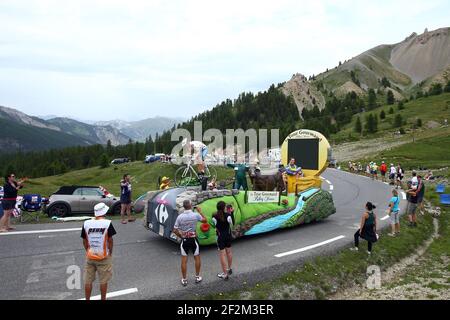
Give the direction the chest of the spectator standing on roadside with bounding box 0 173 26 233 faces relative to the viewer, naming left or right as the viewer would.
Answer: facing to the right of the viewer

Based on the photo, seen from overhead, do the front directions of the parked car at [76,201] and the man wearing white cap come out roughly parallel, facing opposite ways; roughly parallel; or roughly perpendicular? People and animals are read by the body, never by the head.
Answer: roughly perpendicular

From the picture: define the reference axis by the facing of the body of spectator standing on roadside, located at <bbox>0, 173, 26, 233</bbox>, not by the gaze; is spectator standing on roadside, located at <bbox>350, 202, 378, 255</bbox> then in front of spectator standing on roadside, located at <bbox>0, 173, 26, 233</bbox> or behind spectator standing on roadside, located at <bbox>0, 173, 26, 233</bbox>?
in front

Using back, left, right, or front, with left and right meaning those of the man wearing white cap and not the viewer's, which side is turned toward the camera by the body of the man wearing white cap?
back

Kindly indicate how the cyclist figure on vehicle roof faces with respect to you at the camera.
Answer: facing to the left of the viewer

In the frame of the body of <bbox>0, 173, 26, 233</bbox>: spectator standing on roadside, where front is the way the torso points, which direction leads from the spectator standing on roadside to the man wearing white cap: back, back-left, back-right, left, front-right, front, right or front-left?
right

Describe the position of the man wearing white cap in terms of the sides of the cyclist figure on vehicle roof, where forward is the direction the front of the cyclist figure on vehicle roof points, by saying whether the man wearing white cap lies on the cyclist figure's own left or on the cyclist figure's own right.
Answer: on the cyclist figure's own left

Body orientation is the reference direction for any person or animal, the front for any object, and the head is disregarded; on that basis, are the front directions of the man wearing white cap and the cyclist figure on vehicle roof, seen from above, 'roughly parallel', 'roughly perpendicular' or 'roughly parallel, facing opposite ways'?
roughly perpendicular

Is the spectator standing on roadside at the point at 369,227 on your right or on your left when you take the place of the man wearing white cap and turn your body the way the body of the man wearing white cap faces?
on your right

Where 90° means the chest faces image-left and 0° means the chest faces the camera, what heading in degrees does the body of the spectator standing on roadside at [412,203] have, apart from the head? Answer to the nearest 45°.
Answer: approximately 90°
